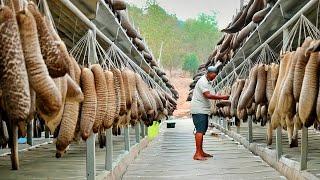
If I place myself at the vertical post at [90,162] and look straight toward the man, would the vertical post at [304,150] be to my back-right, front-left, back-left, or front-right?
front-right

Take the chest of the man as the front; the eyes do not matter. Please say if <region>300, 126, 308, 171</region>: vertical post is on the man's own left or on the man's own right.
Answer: on the man's own right

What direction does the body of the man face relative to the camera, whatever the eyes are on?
to the viewer's right

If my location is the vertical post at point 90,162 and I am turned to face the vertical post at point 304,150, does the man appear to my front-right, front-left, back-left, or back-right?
front-left
